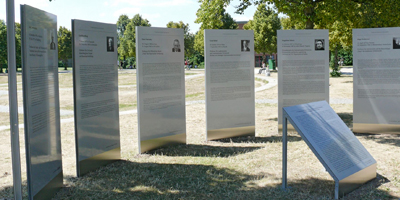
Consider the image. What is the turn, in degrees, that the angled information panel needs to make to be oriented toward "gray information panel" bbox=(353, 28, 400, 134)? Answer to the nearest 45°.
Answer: approximately 135° to its left

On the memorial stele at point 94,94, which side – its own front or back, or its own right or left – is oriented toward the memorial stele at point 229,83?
left

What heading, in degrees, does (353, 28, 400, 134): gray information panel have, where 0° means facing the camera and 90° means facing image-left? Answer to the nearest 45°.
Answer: approximately 0°

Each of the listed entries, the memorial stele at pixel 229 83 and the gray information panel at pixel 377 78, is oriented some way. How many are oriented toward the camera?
2

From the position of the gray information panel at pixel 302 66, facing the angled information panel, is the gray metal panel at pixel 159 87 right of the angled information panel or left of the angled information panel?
right

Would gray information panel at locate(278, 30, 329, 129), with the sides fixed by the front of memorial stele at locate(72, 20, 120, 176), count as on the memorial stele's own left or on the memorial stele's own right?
on the memorial stele's own left

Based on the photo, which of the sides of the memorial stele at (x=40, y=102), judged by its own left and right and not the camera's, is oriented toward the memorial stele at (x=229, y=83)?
left

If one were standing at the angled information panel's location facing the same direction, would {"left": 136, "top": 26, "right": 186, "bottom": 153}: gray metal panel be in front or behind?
behind

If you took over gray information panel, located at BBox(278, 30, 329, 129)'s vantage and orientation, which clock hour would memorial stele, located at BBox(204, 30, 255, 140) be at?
The memorial stele is roughly at 2 o'clock from the gray information panel.
